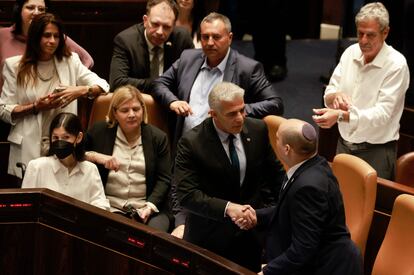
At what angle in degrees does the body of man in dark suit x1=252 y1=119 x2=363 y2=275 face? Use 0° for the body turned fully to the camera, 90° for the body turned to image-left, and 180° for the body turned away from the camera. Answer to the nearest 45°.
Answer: approximately 90°

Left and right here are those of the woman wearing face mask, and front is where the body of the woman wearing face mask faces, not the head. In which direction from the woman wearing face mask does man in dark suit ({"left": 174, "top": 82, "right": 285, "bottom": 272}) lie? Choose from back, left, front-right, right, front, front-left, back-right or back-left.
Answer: front-left

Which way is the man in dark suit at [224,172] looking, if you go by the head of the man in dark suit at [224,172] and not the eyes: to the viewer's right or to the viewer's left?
to the viewer's right

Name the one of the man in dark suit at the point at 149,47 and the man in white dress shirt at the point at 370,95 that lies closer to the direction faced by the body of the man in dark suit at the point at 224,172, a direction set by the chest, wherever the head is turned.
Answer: the man in white dress shirt

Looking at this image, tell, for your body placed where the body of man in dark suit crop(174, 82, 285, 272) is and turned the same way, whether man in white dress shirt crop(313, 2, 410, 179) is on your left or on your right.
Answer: on your left

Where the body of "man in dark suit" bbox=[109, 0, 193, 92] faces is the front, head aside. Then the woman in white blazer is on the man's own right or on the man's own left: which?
on the man's own right

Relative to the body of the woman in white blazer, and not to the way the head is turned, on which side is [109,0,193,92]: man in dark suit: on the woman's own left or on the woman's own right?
on the woman's own left

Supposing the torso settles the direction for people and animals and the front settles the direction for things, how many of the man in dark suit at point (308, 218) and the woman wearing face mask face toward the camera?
1
